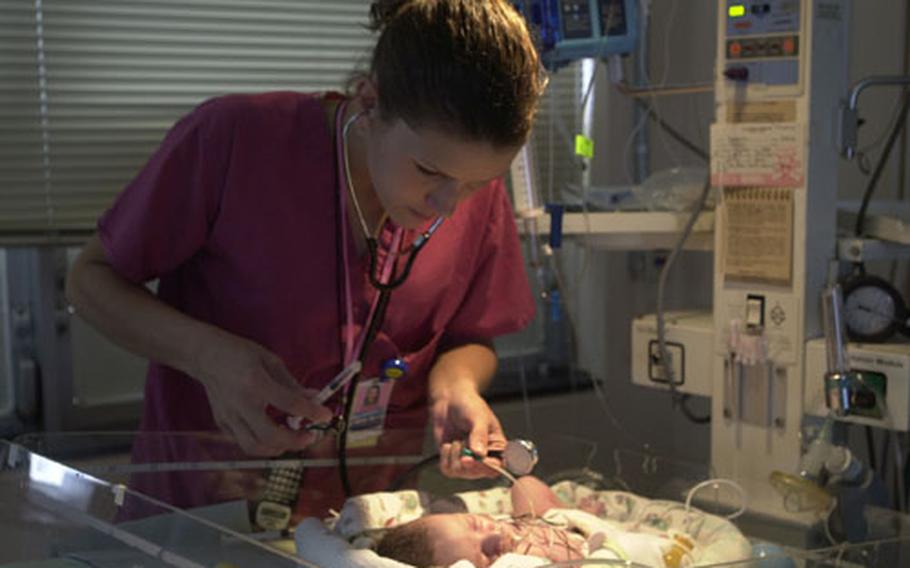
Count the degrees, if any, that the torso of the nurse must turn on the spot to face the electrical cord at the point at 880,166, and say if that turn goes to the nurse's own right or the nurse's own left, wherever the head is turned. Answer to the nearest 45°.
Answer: approximately 90° to the nurse's own left

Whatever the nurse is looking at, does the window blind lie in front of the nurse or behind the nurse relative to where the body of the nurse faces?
behind

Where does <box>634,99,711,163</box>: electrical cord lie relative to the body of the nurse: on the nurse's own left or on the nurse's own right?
on the nurse's own left

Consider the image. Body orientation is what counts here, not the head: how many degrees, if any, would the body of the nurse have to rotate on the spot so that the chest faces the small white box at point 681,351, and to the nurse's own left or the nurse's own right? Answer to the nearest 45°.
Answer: approximately 90° to the nurse's own left

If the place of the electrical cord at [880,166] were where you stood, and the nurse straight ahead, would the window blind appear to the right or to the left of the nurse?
right

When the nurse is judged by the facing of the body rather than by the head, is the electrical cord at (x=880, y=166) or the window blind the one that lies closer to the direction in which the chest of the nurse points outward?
the electrical cord

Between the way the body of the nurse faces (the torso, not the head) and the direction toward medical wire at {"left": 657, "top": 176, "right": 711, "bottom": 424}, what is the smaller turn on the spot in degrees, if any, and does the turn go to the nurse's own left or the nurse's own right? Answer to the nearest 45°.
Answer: approximately 90° to the nurse's own left

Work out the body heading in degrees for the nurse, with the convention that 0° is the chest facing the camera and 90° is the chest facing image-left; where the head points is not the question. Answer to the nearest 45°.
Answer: approximately 315°

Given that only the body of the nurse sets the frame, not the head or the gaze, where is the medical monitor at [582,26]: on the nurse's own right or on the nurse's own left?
on the nurse's own left
